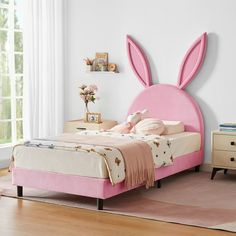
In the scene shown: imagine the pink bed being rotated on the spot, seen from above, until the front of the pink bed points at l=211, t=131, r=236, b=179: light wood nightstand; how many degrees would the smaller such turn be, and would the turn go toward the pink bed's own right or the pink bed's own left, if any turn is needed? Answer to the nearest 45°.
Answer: approximately 90° to the pink bed's own left

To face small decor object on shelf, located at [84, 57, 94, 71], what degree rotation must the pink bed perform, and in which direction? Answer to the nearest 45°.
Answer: approximately 90° to its right

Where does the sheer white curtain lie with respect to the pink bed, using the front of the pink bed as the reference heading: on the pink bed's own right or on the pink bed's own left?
on the pink bed's own right

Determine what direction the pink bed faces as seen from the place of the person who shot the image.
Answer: facing the viewer and to the left of the viewer

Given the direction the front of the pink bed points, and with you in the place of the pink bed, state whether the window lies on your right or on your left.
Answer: on your right

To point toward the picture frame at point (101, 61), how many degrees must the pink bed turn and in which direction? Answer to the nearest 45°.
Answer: approximately 90° to its right

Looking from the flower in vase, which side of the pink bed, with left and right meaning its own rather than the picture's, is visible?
right
